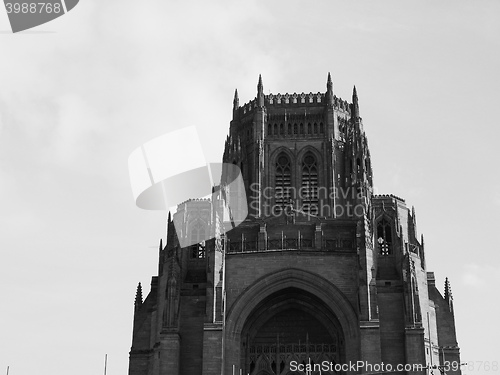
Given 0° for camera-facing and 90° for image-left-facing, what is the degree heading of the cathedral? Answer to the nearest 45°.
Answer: approximately 0°
